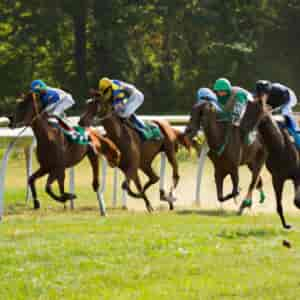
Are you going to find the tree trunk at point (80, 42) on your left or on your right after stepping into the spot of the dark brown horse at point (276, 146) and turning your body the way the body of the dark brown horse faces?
on your right

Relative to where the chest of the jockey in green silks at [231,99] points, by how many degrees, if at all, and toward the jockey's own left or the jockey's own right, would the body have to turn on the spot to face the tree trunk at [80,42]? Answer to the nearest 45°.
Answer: approximately 135° to the jockey's own right

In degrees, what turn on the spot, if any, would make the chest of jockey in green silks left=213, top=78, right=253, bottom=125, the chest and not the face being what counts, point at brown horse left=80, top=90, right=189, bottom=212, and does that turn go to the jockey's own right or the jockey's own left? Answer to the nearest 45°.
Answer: approximately 45° to the jockey's own right

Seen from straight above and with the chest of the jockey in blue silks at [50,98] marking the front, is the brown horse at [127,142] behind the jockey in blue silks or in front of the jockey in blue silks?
behind

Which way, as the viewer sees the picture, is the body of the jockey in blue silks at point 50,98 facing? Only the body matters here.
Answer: to the viewer's left

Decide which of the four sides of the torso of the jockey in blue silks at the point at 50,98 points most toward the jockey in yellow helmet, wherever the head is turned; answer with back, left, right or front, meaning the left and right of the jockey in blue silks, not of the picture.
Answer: back

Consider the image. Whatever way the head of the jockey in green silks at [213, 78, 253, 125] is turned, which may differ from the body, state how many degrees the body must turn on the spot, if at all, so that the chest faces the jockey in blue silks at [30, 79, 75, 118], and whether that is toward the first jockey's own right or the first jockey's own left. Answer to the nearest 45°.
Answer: approximately 45° to the first jockey's own right

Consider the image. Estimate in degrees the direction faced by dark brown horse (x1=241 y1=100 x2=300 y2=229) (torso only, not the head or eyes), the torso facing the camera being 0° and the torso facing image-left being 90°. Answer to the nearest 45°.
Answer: approximately 45°

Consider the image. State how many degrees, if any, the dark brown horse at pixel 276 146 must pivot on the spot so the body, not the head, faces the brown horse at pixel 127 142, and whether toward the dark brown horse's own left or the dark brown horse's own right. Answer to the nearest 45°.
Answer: approximately 90° to the dark brown horse's own right
